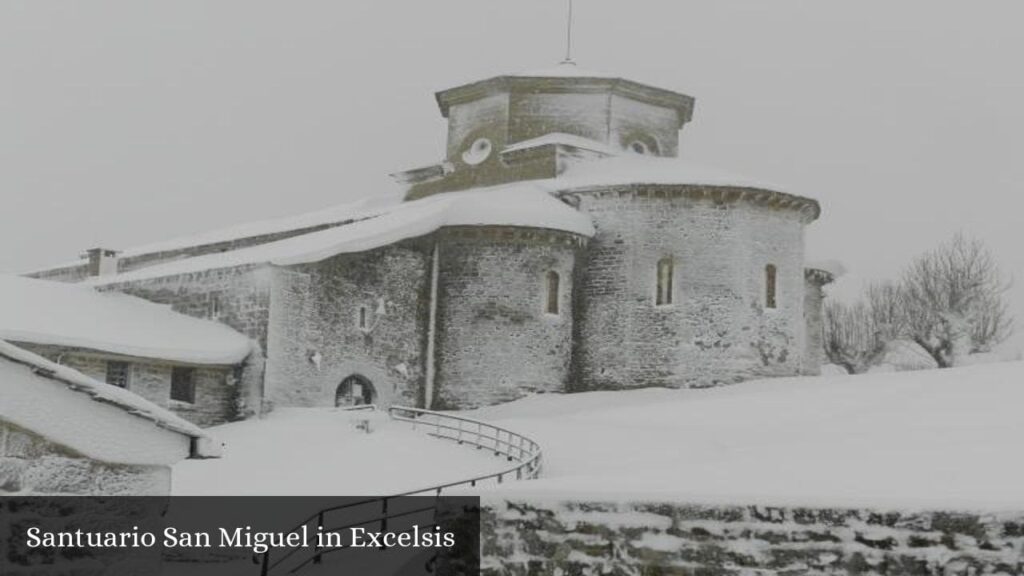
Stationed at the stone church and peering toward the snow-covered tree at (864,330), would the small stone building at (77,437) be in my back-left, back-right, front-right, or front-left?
back-right

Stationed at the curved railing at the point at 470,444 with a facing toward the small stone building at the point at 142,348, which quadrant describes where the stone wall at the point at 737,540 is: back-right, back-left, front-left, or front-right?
back-left
